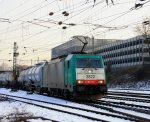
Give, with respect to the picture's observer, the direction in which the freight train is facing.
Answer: facing the viewer and to the right of the viewer
